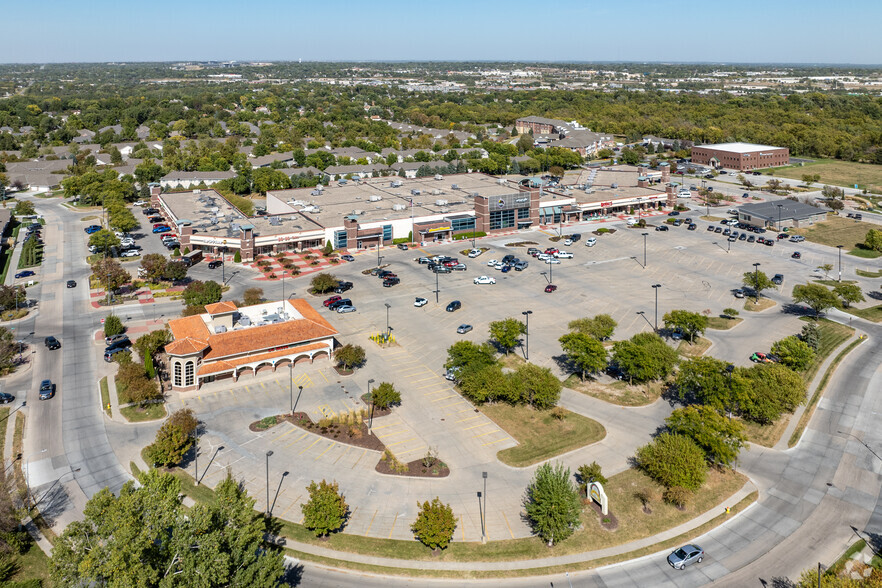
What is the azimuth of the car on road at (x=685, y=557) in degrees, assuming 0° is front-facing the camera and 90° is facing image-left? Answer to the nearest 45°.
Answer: approximately 45°

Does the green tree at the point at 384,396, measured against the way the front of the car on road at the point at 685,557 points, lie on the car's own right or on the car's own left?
on the car's own right

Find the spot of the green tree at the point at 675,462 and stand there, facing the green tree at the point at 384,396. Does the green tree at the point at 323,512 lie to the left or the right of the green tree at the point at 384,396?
left

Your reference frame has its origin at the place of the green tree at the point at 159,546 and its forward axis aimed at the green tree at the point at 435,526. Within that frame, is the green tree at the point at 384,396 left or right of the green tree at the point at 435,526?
left

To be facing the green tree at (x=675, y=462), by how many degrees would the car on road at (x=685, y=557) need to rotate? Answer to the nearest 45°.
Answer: approximately 135° to its right

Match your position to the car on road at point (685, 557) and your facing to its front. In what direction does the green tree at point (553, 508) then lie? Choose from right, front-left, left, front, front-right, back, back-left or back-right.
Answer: front-right

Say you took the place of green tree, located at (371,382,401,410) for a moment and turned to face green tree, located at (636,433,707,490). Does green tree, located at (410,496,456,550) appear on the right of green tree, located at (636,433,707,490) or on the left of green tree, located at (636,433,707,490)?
right
